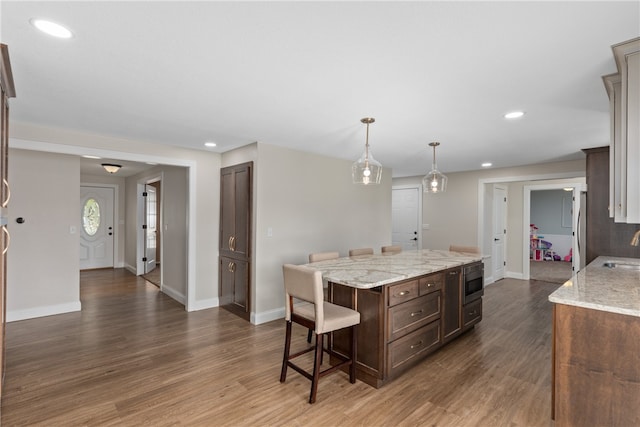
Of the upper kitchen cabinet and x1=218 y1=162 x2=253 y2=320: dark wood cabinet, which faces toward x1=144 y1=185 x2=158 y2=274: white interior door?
the upper kitchen cabinet

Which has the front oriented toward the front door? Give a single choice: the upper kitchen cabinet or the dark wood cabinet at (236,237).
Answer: the upper kitchen cabinet

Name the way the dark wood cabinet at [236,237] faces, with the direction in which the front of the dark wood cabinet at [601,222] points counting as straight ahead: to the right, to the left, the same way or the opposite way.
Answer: to the left

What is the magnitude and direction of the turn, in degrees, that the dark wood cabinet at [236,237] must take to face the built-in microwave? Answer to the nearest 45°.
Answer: approximately 90° to its left

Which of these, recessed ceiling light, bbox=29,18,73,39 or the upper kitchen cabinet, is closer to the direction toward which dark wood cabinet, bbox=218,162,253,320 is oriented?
the recessed ceiling light

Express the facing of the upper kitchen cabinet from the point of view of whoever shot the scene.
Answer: facing to the left of the viewer

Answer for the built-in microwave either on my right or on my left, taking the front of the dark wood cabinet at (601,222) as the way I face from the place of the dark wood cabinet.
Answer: on my left

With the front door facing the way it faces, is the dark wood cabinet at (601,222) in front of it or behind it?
in front

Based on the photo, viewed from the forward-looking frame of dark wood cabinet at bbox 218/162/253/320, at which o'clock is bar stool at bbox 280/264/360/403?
The bar stool is roughly at 10 o'clock from the dark wood cabinet.

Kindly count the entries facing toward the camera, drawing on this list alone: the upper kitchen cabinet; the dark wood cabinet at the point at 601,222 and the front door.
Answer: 1

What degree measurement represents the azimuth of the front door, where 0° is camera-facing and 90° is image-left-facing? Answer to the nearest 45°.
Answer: approximately 0°

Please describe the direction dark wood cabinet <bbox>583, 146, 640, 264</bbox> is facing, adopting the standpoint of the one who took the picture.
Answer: facing to the left of the viewer
